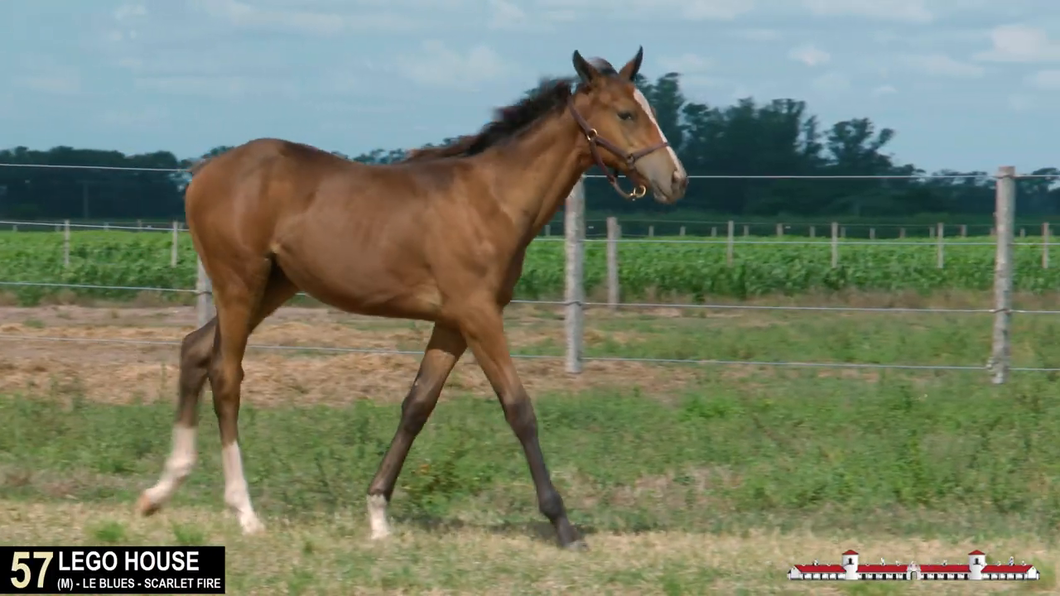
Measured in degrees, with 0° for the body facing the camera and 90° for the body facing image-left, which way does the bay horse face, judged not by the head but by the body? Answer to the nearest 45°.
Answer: approximately 270°

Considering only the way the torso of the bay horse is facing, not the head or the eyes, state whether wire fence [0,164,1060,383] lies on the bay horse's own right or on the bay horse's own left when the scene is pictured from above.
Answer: on the bay horse's own left

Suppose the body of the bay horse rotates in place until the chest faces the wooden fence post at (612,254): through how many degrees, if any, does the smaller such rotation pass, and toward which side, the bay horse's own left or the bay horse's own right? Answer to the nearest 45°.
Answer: approximately 90° to the bay horse's own left

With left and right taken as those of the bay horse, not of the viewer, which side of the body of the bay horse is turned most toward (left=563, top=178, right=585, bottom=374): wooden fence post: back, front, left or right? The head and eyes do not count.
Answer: left

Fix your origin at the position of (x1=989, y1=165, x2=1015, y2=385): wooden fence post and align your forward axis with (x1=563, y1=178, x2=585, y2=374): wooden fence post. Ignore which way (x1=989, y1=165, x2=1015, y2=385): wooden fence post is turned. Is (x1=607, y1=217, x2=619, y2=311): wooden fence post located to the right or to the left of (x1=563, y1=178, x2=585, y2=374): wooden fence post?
right

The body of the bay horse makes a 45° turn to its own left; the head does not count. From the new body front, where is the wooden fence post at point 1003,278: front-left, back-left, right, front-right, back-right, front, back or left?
front
